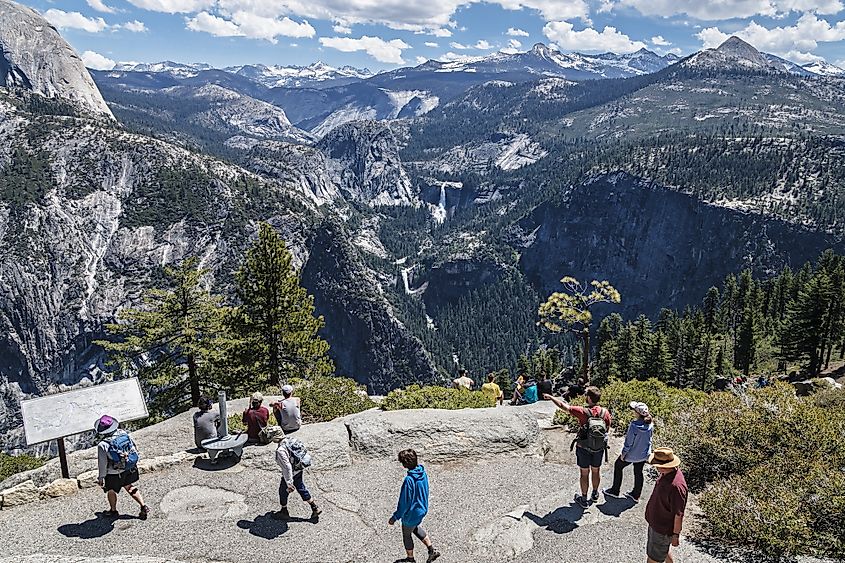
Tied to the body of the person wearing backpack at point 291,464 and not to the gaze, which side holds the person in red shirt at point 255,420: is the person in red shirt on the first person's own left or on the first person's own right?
on the first person's own right

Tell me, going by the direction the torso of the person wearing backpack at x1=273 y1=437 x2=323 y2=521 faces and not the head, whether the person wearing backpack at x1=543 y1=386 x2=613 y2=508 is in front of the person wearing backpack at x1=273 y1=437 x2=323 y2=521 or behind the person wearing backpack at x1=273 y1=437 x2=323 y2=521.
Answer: behind

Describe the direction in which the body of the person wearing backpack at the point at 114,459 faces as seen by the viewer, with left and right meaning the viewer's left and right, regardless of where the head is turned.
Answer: facing away from the viewer and to the left of the viewer

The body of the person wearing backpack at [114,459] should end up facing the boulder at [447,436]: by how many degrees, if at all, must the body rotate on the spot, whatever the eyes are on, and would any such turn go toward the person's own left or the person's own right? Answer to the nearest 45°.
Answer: approximately 135° to the person's own right

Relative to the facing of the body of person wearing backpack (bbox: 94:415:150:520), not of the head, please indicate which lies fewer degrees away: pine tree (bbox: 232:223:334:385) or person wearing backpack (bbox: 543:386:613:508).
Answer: the pine tree

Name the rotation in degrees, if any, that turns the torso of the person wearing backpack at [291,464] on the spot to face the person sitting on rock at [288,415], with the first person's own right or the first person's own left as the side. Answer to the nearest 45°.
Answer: approximately 90° to the first person's own right

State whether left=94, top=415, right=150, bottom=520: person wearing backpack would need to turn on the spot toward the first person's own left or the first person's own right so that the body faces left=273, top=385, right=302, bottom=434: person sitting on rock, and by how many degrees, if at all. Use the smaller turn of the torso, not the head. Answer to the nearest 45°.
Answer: approximately 90° to the first person's own right

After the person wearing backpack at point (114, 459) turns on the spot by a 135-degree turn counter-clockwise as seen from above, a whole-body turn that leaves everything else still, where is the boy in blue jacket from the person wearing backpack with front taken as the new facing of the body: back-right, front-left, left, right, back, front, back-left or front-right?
front-left

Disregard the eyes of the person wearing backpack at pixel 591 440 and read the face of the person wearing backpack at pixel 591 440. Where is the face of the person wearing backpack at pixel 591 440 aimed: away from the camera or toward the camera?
away from the camera

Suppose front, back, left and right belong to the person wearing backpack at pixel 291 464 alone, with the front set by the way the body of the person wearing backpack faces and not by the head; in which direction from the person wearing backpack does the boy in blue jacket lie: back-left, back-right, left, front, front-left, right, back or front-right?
back-left

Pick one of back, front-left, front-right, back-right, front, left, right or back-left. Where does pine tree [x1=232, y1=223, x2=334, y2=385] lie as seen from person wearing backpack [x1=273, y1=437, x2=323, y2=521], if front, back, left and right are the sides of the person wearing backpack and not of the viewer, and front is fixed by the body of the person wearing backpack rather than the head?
right

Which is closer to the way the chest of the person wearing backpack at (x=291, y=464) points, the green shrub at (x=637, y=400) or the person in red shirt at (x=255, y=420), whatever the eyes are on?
the person in red shirt

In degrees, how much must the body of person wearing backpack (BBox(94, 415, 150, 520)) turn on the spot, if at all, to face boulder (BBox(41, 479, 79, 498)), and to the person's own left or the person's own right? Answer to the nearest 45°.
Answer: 0° — they already face it

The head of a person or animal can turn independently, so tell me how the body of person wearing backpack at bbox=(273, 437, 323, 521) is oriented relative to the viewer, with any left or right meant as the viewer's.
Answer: facing to the left of the viewer
